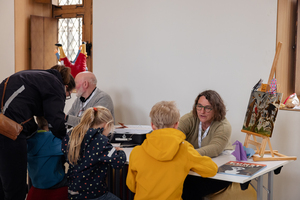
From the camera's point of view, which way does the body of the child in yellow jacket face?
away from the camera

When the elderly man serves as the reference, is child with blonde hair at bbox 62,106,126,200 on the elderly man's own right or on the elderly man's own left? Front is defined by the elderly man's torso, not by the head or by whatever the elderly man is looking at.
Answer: on the elderly man's own left

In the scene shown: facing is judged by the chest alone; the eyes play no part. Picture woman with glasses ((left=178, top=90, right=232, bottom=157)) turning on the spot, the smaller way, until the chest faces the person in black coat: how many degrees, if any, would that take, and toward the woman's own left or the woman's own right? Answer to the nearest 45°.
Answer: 0° — they already face them

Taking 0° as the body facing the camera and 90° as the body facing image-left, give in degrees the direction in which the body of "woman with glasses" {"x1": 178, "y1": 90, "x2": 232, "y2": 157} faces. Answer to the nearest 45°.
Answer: approximately 45°

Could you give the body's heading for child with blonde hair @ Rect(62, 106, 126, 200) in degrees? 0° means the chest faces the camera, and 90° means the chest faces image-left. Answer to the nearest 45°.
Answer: approximately 225°

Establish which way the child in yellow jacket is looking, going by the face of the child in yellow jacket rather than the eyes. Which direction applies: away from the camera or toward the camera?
away from the camera

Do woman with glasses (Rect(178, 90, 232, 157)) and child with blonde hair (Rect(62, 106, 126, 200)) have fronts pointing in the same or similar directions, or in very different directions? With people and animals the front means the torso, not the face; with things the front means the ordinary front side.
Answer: very different directions
